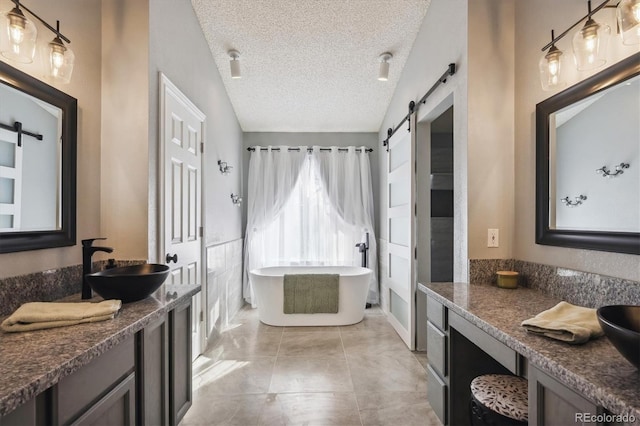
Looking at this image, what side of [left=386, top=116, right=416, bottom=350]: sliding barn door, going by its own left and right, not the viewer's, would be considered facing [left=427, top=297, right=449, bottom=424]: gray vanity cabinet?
left

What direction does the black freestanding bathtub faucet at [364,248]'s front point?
to the viewer's left

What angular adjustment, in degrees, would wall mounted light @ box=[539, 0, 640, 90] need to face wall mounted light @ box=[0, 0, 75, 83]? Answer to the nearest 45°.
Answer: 0° — it already faces it

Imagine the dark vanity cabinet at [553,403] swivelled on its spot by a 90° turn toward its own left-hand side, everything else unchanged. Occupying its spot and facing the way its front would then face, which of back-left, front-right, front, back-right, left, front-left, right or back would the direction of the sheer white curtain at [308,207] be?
back

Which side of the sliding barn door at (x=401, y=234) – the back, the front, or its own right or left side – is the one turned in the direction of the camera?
left

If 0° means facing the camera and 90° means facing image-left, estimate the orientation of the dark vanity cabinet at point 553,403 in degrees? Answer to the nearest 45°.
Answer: approximately 45°

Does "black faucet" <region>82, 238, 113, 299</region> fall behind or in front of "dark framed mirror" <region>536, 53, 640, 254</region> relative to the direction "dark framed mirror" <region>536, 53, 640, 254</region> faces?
in front

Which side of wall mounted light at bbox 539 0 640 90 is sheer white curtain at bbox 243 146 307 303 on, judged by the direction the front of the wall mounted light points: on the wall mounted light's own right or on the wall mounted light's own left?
on the wall mounted light's own right

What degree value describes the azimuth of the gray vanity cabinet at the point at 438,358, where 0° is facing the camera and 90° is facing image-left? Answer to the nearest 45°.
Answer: approximately 90°

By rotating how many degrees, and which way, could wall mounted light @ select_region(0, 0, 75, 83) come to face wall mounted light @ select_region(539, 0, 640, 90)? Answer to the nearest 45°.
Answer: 0° — it already faces it

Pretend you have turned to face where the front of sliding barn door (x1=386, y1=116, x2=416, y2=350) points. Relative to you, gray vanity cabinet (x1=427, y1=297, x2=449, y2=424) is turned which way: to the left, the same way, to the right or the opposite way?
the same way
